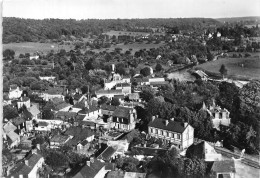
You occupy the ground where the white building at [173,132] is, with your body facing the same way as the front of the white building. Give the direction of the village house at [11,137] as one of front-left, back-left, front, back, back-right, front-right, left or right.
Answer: front-right

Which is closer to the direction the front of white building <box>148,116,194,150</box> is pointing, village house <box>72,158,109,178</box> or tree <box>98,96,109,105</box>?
the village house

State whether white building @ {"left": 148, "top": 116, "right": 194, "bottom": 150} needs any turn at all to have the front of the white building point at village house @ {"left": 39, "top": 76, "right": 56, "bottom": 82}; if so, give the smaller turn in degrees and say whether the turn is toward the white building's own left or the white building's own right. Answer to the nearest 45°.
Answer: approximately 90° to the white building's own right

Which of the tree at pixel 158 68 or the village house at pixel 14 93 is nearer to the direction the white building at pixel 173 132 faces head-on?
the village house

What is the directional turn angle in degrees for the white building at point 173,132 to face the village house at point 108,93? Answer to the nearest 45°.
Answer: approximately 90° to its right

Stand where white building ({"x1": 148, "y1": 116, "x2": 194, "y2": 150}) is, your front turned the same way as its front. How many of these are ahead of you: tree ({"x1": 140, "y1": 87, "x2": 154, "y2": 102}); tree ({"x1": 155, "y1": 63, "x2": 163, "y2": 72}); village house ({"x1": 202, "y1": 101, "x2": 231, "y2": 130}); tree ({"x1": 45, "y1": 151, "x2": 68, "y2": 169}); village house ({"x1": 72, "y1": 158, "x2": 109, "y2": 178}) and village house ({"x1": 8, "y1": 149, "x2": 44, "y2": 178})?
3

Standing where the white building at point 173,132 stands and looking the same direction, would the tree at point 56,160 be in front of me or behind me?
in front

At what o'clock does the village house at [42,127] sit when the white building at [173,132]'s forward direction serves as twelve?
The village house is roughly at 2 o'clock from the white building.

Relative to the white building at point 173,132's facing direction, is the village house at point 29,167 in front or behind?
in front

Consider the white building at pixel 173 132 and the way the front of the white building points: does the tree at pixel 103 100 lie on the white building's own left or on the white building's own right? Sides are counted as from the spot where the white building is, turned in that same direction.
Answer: on the white building's own right

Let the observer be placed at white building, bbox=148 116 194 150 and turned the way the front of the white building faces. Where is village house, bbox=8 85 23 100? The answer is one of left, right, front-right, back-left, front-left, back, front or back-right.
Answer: right

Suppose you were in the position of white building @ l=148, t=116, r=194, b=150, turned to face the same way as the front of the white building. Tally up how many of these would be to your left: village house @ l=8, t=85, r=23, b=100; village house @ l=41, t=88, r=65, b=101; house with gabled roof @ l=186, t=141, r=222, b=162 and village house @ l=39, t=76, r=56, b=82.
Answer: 1

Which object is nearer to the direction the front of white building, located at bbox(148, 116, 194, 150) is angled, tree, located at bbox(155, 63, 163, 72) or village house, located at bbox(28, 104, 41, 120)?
the village house

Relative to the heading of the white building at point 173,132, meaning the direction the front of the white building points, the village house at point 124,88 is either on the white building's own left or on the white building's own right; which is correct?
on the white building's own right

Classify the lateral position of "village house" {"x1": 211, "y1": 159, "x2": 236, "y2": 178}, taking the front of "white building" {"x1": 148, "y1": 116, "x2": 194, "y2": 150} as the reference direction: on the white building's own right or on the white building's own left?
on the white building's own left

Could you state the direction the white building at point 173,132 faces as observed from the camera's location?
facing the viewer and to the left of the viewer
